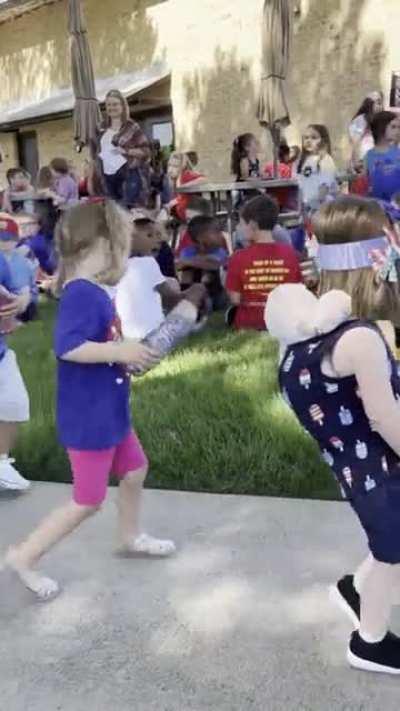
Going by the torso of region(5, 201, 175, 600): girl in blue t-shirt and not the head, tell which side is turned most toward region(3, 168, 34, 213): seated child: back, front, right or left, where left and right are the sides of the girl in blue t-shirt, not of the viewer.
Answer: left

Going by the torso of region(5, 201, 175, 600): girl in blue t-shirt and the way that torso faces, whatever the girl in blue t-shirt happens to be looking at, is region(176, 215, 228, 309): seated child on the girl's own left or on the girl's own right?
on the girl's own left

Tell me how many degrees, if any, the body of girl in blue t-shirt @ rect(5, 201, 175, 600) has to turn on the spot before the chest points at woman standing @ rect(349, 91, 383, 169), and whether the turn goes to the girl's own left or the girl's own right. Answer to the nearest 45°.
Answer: approximately 45° to the girl's own left

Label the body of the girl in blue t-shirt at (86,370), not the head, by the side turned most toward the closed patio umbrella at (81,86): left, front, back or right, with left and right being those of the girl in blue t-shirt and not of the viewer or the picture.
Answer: left

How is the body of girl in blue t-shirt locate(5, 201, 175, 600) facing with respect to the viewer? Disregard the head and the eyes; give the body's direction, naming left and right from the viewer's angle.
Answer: facing to the right of the viewer

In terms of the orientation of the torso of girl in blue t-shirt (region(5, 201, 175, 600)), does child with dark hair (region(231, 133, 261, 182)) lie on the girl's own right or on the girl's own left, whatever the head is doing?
on the girl's own left

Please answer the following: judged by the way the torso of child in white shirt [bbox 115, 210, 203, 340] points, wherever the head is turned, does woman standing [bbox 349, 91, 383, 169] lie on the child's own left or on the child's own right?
on the child's own left

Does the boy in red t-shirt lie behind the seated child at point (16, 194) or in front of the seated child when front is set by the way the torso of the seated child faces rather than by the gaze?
in front

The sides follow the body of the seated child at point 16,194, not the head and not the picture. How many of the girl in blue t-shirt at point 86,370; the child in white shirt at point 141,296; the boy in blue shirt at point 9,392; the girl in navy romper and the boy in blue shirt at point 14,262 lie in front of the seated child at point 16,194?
5

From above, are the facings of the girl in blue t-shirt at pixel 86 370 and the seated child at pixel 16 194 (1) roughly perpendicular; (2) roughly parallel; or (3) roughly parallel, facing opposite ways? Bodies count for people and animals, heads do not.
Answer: roughly perpendicular

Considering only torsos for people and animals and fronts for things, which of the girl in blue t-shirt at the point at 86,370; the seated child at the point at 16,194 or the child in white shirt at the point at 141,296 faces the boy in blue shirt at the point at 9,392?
the seated child
